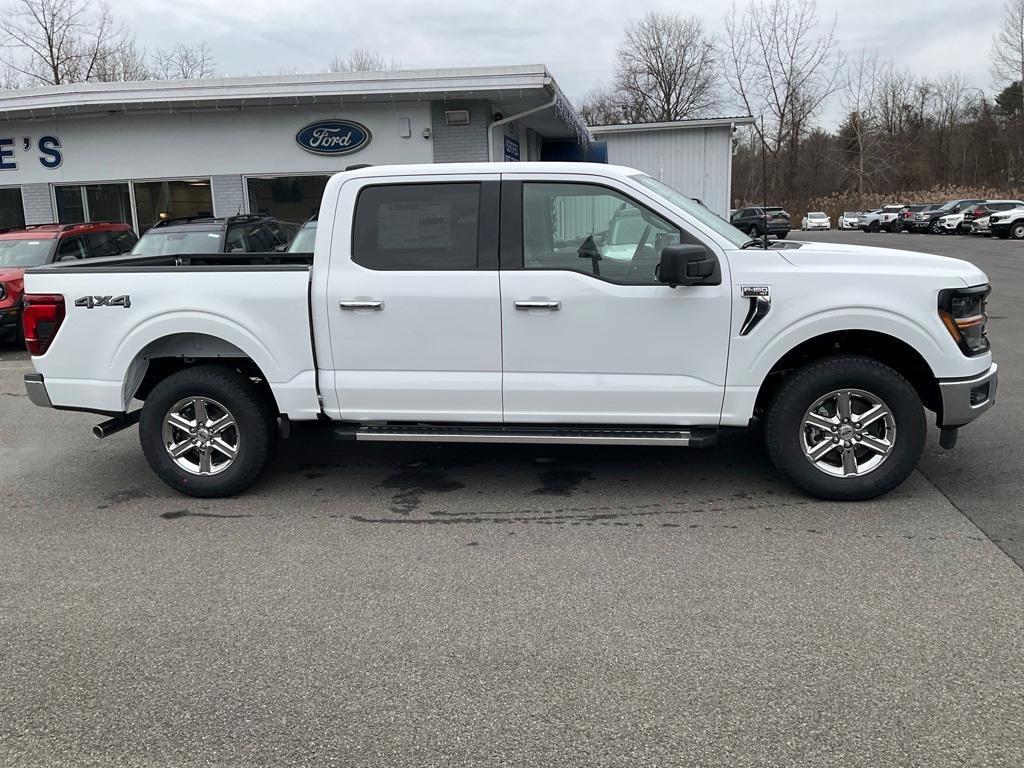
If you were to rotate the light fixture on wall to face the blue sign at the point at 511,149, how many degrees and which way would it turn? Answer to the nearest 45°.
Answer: approximately 135° to its left

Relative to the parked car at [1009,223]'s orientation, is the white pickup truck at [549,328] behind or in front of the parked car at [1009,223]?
in front

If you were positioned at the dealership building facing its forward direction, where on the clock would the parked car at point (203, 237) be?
The parked car is roughly at 12 o'clock from the dealership building.

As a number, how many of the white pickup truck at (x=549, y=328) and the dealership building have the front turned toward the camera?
1

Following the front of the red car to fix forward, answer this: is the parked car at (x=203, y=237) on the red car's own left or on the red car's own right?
on the red car's own left

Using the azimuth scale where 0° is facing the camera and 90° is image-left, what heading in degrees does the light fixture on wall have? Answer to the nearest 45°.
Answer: approximately 0°

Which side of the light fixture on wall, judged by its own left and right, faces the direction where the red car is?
right

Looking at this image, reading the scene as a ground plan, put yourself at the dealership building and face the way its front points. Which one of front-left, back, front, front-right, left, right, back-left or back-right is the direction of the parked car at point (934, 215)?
back-left

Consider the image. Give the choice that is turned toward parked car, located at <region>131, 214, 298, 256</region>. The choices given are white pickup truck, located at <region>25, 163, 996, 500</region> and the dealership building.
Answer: the dealership building

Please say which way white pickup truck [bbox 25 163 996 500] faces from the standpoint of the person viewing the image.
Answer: facing to the right of the viewer

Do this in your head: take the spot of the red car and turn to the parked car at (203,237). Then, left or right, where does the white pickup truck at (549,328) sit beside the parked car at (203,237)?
right
